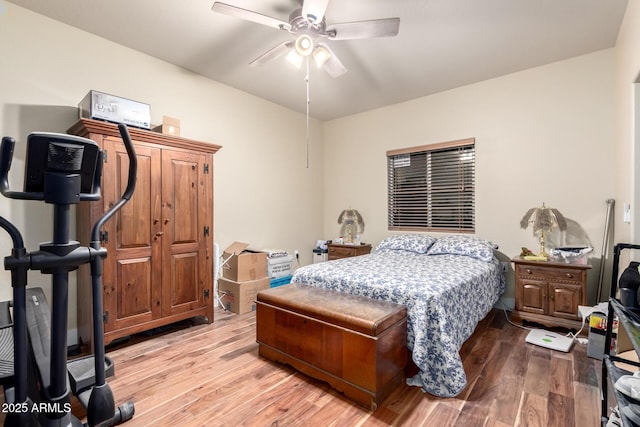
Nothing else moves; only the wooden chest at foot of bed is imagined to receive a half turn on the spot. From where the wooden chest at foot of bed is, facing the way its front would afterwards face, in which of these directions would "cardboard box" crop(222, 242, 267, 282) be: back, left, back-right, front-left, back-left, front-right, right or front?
left

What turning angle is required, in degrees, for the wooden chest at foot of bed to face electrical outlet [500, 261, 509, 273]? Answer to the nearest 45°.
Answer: approximately 180°

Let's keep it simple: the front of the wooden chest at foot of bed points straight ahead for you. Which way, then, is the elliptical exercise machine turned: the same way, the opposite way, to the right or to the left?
to the left

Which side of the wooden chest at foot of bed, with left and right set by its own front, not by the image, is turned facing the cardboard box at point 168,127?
right

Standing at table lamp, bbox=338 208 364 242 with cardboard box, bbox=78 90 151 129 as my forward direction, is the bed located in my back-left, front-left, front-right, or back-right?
front-left

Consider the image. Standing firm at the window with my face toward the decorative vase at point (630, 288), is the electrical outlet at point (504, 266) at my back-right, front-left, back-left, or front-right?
front-left

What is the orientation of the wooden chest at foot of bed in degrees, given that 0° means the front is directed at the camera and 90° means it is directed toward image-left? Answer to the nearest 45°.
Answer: approximately 45°

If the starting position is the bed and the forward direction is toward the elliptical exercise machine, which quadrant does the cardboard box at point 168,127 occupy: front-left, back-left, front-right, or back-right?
front-right

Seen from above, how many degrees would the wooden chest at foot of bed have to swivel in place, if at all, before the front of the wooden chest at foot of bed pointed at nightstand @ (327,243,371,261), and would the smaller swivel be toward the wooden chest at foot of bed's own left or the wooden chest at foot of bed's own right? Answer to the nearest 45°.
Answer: approximately 135° to the wooden chest at foot of bed's own right
